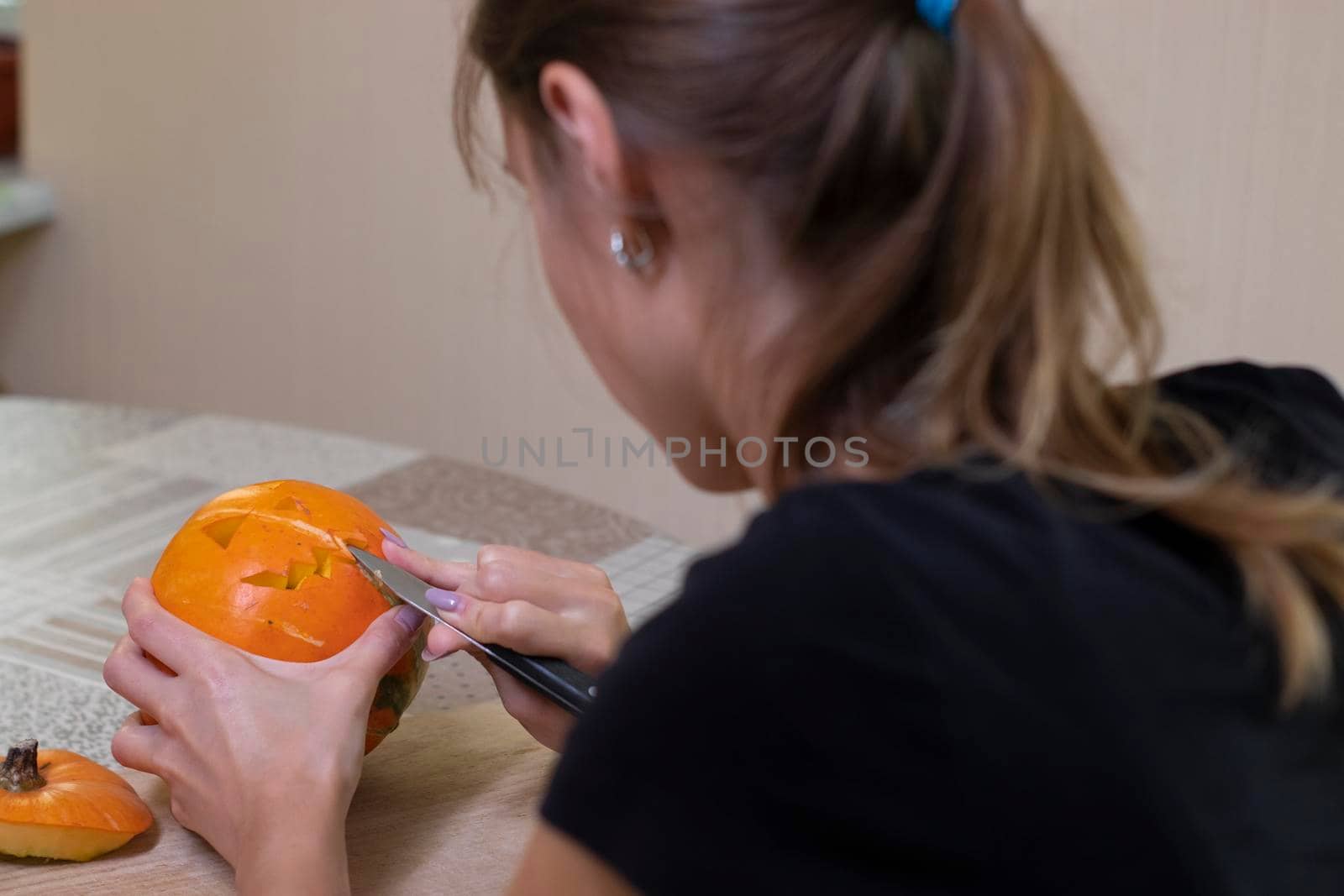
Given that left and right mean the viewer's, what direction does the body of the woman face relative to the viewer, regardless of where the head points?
facing away from the viewer and to the left of the viewer

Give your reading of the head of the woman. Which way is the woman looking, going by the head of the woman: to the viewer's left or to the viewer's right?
to the viewer's left
